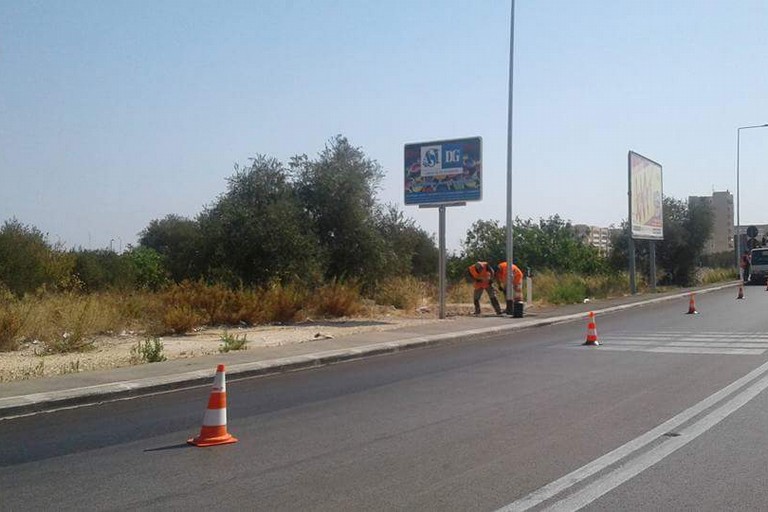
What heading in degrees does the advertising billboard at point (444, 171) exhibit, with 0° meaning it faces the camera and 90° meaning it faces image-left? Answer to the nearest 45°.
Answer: approximately 45°

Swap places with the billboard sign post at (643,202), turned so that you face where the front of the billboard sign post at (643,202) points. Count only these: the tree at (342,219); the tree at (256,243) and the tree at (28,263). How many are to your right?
3

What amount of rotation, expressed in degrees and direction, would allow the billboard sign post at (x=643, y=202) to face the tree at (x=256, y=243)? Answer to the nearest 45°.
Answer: approximately 90° to its right

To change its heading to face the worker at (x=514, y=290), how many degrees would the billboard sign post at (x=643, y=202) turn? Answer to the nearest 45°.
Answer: approximately 45° to its right

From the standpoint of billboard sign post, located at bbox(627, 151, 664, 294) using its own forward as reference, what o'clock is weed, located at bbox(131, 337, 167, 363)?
The weed is roughly at 2 o'clock from the billboard sign post.

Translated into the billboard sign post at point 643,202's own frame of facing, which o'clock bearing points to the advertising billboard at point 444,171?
The advertising billboard is roughly at 2 o'clock from the billboard sign post.

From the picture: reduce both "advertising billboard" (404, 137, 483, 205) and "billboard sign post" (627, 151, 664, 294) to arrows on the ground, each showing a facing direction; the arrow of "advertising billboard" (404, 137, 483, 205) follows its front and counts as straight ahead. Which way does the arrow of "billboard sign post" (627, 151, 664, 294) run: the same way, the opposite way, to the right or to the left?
to the left

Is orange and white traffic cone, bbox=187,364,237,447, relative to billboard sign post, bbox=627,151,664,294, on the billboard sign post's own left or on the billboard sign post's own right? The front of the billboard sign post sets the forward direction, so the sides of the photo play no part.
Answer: on the billboard sign post's own right

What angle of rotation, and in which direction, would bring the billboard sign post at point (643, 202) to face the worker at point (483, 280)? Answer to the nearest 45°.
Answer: approximately 45° to its right

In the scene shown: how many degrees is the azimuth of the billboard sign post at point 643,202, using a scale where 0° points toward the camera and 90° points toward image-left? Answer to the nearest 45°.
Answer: approximately 315°
